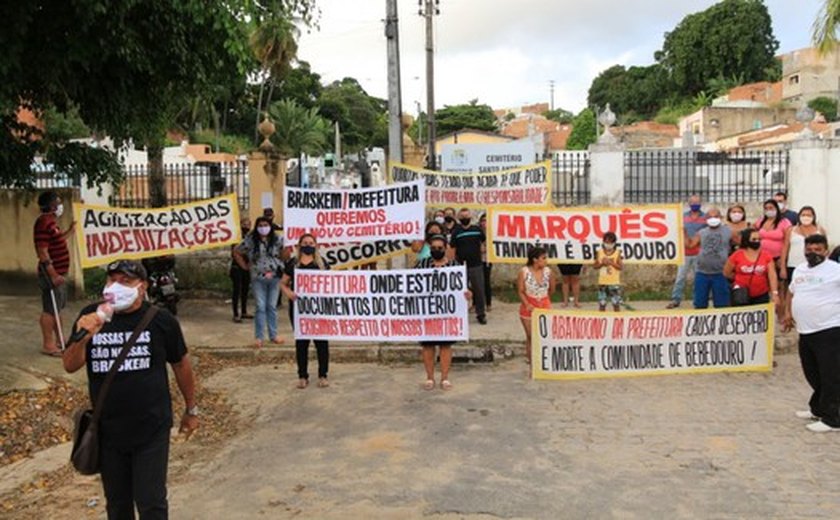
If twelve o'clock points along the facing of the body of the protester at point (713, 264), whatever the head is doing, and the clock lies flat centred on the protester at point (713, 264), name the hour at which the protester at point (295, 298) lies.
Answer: the protester at point (295, 298) is roughly at 2 o'clock from the protester at point (713, 264).

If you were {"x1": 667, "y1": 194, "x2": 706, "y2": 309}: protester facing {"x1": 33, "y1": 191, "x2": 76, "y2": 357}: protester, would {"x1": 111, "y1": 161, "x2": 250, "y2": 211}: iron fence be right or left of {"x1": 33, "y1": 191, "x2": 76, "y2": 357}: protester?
right

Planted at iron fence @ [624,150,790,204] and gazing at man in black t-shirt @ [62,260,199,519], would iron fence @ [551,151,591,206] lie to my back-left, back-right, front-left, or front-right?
front-right

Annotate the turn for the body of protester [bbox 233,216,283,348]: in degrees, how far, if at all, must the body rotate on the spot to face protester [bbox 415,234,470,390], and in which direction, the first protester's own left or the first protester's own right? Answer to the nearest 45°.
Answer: approximately 45° to the first protester's own left

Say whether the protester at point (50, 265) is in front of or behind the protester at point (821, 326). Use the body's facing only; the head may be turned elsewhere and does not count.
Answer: in front

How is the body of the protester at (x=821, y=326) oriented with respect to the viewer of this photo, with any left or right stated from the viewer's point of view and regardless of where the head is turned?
facing the viewer and to the left of the viewer

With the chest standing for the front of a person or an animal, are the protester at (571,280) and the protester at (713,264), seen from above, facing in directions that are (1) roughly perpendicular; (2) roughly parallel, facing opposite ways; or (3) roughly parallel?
roughly parallel

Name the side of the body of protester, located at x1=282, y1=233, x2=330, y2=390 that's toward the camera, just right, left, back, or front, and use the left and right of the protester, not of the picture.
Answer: front

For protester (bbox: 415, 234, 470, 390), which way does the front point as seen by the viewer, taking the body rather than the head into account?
toward the camera

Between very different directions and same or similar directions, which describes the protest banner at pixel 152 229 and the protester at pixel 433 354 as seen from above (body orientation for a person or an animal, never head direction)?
same or similar directions

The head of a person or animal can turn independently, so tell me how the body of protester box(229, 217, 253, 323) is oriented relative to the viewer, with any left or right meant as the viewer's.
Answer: facing the viewer and to the right of the viewer

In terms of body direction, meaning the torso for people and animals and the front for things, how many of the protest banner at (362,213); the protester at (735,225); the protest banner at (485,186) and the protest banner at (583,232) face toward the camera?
4

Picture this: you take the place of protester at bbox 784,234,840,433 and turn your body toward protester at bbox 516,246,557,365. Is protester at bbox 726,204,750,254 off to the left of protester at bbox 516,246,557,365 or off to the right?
right

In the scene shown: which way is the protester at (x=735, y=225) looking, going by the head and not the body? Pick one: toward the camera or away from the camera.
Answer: toward the camera

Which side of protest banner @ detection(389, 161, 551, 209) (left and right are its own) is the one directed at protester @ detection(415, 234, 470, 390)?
front

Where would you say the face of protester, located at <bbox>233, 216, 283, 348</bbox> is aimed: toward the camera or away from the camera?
toward the camera

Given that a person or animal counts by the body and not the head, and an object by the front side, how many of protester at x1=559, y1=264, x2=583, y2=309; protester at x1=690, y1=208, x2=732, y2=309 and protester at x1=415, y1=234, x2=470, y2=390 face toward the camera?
3

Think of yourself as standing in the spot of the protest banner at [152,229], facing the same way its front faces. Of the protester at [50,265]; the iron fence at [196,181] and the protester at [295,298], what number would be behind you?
1

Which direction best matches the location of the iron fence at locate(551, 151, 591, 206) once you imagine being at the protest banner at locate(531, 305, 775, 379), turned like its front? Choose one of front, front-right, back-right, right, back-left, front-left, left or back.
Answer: back
